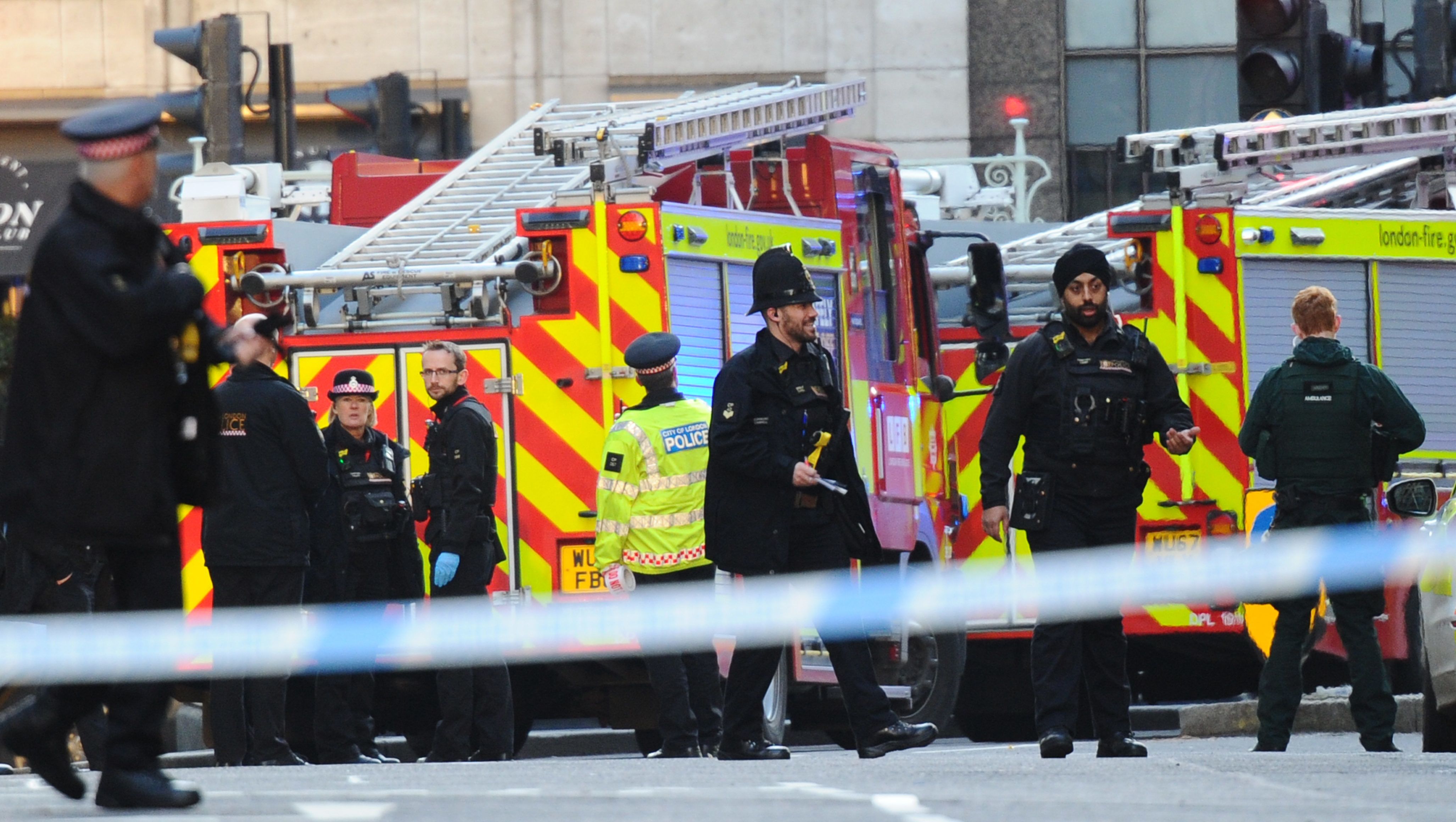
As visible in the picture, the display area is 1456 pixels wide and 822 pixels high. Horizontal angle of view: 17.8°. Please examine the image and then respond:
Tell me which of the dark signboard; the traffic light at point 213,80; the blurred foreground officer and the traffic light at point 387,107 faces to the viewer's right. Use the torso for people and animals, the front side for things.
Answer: the blurred foreground officer

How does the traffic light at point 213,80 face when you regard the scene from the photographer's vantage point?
facing to the left of the viewer

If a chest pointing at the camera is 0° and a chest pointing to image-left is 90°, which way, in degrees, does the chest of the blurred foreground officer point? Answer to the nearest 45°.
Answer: approximately 270°

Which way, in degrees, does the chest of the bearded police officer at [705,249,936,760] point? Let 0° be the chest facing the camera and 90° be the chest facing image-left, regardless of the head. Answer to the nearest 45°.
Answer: approximately 315°

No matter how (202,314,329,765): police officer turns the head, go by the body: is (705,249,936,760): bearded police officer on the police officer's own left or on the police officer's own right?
on the police officer's own right

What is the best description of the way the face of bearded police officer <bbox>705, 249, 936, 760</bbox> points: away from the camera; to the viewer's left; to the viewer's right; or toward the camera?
to the viewer's right

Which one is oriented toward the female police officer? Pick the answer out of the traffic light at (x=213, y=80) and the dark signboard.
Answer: the dark signboard

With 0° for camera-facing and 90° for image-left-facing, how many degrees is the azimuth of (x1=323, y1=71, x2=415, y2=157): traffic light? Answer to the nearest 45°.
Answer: approximately 90°

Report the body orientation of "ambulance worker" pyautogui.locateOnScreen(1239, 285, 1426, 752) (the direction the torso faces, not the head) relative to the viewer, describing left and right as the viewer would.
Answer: facing away from the viewer

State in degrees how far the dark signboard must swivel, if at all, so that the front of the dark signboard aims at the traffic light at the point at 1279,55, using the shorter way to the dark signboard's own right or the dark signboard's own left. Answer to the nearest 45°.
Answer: approximately 45° to the dark signboard's own left

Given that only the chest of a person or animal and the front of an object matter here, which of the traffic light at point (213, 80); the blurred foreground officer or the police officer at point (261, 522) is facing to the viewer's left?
the traffic light

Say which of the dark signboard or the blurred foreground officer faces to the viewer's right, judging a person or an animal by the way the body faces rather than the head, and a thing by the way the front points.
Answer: the blurred foreground officer

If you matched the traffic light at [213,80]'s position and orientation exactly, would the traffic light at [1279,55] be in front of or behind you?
behind

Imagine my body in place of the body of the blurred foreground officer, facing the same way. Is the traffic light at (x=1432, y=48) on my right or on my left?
on my left

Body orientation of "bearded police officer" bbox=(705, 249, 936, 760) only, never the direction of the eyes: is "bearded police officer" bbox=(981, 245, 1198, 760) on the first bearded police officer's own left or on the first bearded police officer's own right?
on the first bearded police officer's own left
